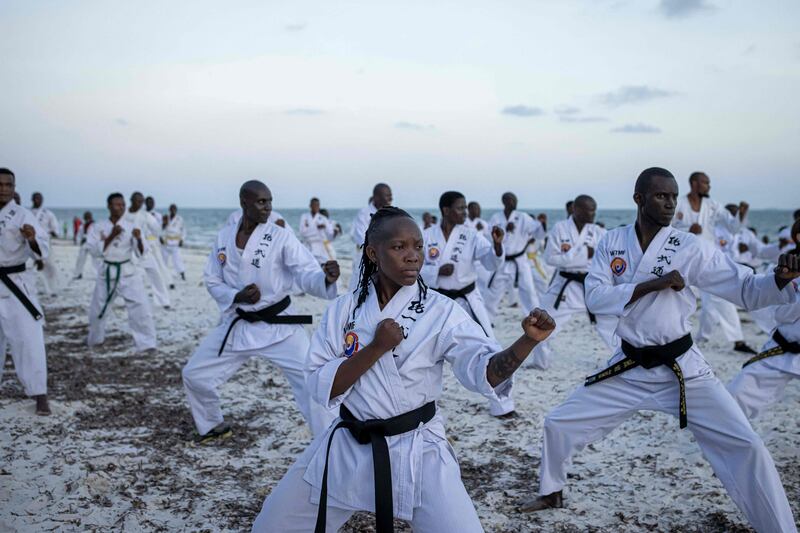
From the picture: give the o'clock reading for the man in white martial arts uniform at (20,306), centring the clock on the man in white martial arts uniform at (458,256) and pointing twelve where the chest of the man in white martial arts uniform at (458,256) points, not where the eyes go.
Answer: the man in white martial arts uniform at (20,306) is roughly at 4 o'clock from the man in white martial arts uniform at (458,256).

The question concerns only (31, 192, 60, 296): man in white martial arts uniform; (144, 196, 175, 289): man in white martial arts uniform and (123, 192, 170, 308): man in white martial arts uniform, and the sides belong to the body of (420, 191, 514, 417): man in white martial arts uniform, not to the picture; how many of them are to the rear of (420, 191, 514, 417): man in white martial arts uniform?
3

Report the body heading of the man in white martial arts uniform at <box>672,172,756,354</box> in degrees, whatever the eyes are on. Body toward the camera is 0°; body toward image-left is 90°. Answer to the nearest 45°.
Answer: approximately 315°

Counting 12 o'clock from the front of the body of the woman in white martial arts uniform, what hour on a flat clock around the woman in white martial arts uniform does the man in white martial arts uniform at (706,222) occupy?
The man in white martial arts uniform is roughly at 7 o'clock from the woman in white martial arts uniform.

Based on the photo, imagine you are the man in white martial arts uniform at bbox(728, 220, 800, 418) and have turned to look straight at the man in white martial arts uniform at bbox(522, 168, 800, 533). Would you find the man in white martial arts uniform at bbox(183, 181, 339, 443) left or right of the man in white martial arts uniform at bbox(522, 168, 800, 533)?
right

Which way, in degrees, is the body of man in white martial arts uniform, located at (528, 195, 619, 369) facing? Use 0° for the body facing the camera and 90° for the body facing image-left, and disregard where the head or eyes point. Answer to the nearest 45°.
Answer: approximately 315°
